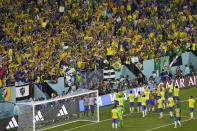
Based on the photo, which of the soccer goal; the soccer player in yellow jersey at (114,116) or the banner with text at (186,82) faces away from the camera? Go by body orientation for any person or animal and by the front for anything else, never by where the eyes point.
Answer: the soccer player in yellow jersey

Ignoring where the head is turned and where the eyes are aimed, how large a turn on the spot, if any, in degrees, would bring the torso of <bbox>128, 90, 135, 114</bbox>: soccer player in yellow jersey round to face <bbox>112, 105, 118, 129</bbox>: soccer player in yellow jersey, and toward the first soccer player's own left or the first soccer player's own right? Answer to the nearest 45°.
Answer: approximately 180°

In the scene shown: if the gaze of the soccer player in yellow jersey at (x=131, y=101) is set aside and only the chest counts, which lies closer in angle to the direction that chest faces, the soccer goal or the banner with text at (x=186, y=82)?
the banner with text

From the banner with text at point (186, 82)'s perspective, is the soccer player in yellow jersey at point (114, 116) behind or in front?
in front

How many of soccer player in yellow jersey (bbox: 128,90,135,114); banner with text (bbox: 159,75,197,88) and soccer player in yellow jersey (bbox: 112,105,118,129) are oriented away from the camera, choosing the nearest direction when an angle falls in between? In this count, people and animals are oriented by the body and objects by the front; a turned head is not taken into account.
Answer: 2

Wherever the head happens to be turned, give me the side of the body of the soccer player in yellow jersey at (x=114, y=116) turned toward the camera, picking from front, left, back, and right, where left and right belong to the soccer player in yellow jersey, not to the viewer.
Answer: back

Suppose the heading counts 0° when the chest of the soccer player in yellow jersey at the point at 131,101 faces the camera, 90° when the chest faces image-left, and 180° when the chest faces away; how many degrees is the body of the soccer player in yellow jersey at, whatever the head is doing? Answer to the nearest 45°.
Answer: approximately 180°

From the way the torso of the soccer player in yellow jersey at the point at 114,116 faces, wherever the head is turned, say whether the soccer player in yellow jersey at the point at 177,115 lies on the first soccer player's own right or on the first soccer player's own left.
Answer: on the first soccer player's own right

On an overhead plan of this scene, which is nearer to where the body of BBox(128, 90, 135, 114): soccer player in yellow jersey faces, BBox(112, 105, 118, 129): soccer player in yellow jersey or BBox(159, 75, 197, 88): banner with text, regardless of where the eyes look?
the banner with text

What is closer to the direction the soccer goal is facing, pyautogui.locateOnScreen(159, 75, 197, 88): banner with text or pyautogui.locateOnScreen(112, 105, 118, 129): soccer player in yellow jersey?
the soccer player in yellow jersey

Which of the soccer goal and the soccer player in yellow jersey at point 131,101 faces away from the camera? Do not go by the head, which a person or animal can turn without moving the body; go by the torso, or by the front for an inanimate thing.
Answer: the soccer player in yellow jersey
